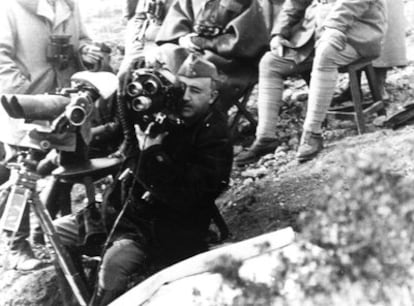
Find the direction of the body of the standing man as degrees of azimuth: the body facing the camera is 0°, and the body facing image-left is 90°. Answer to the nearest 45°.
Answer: approximately 315°

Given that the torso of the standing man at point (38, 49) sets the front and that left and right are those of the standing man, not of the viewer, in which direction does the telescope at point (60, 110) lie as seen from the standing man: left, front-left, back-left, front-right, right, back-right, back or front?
front-right

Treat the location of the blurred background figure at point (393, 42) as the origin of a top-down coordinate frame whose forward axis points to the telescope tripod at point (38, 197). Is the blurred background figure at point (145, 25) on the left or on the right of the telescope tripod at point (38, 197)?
right

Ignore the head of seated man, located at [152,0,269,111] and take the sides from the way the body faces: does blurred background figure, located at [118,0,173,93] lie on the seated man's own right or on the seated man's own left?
on the seated man's own right

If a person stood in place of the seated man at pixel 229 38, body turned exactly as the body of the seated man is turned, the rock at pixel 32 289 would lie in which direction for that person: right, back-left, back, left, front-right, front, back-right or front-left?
front-right

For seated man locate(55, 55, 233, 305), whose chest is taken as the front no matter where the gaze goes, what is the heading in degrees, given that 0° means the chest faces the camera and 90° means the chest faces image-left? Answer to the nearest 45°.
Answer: approximately 45°
